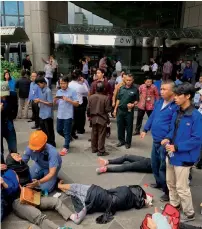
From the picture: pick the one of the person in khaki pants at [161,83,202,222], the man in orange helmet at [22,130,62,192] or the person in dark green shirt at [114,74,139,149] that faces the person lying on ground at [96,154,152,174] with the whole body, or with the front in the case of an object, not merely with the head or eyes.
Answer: the person in dark green shirt

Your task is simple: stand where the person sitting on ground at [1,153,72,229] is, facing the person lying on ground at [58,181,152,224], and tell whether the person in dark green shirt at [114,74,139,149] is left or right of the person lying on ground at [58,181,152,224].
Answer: left

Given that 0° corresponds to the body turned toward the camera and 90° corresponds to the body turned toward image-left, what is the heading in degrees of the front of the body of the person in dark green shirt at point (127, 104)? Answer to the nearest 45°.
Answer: approximately 0°

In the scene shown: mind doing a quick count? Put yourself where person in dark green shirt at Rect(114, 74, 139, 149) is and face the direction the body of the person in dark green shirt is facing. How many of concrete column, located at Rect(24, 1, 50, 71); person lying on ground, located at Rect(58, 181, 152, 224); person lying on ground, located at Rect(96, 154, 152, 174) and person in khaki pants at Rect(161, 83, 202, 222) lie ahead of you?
3
